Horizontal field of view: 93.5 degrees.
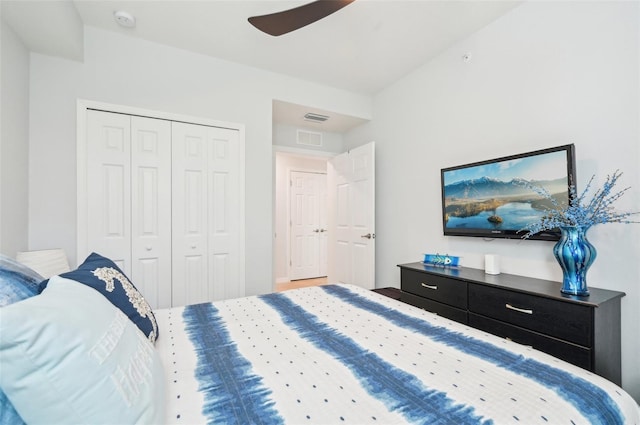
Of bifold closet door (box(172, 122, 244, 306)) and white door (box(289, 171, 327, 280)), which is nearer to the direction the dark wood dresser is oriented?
the bifold closet door

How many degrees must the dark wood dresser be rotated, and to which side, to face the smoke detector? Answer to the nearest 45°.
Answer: approximately 45° to its right

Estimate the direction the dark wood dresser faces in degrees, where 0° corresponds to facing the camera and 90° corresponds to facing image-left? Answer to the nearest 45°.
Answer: approximately 45°

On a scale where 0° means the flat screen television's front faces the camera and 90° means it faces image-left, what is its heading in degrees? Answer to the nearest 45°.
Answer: approximately 45°
